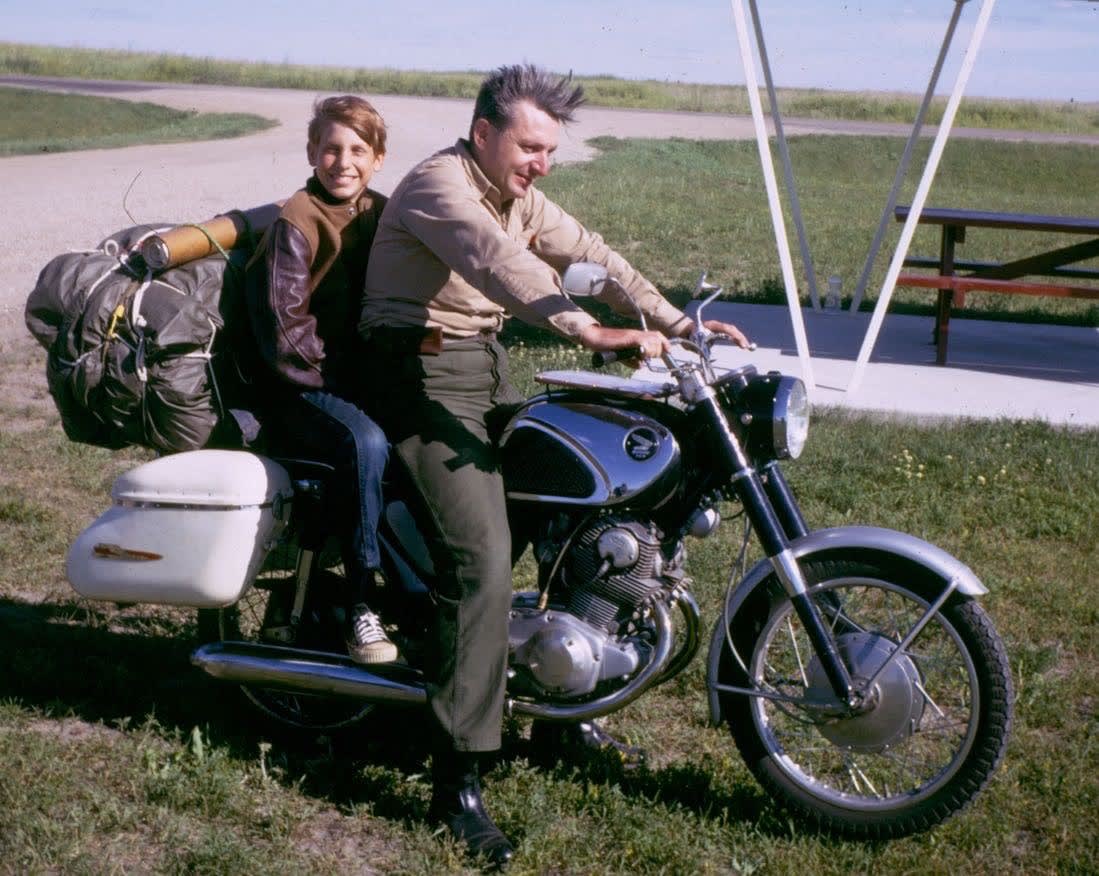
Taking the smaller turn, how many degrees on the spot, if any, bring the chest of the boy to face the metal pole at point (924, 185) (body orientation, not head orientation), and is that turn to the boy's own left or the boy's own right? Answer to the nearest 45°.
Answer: approximately 90° to the boy's own left

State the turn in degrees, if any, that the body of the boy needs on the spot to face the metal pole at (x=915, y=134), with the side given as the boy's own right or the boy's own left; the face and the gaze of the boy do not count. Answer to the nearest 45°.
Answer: approximately 90° to the boy's own left

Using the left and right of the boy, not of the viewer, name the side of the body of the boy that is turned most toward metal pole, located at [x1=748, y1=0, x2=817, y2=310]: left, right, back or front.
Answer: left

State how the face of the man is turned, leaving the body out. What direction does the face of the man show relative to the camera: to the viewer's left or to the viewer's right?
to the viewer's right

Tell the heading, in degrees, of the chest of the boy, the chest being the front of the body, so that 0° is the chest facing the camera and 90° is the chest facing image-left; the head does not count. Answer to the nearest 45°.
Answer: approximately 315°

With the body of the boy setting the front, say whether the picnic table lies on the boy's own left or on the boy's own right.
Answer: on the boy's own left
